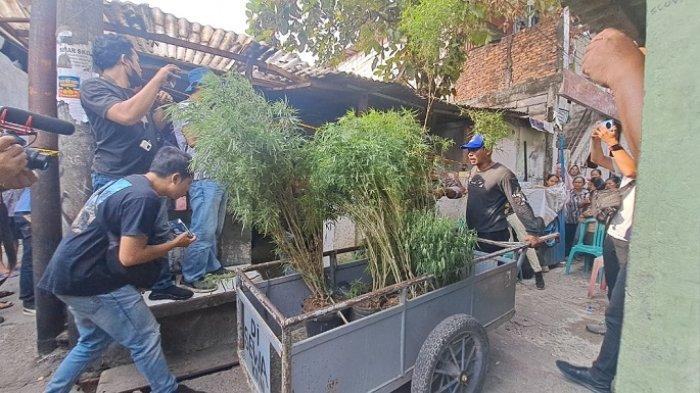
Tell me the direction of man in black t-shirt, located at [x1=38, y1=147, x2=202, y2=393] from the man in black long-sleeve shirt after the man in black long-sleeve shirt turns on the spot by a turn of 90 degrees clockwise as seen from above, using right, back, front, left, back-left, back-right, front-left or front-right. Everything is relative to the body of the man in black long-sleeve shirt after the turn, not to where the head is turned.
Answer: left

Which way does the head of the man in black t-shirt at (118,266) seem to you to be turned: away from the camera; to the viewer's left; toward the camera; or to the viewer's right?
to the viewer's right

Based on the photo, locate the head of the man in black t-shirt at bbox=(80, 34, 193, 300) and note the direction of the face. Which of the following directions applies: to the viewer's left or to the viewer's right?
to the viewer's right

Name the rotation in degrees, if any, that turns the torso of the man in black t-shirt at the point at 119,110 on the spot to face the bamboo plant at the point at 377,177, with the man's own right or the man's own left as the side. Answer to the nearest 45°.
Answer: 0° — they already face it

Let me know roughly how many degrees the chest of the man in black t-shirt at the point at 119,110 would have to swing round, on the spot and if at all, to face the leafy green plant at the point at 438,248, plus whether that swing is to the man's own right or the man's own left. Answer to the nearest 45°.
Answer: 0° — they already face it

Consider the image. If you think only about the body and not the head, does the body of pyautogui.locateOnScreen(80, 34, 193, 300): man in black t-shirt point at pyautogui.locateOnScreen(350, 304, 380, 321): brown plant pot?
yes

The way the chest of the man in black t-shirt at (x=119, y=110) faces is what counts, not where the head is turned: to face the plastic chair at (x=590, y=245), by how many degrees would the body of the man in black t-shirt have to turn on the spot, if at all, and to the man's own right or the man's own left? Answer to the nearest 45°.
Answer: approximately 45° to the man's own left

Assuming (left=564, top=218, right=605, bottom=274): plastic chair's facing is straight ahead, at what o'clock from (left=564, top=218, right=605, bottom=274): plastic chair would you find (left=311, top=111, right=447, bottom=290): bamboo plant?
The bamboo plant is roughly at 11 o'clock from the plastic chair.

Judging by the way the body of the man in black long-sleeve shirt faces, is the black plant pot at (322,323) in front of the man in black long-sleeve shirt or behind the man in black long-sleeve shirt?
in front

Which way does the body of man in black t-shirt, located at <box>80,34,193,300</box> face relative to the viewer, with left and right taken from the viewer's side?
facing the viewer and to the right of the viewer

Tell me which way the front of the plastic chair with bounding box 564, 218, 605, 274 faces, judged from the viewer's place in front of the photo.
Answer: facing the viewer and to the left of the viewer
